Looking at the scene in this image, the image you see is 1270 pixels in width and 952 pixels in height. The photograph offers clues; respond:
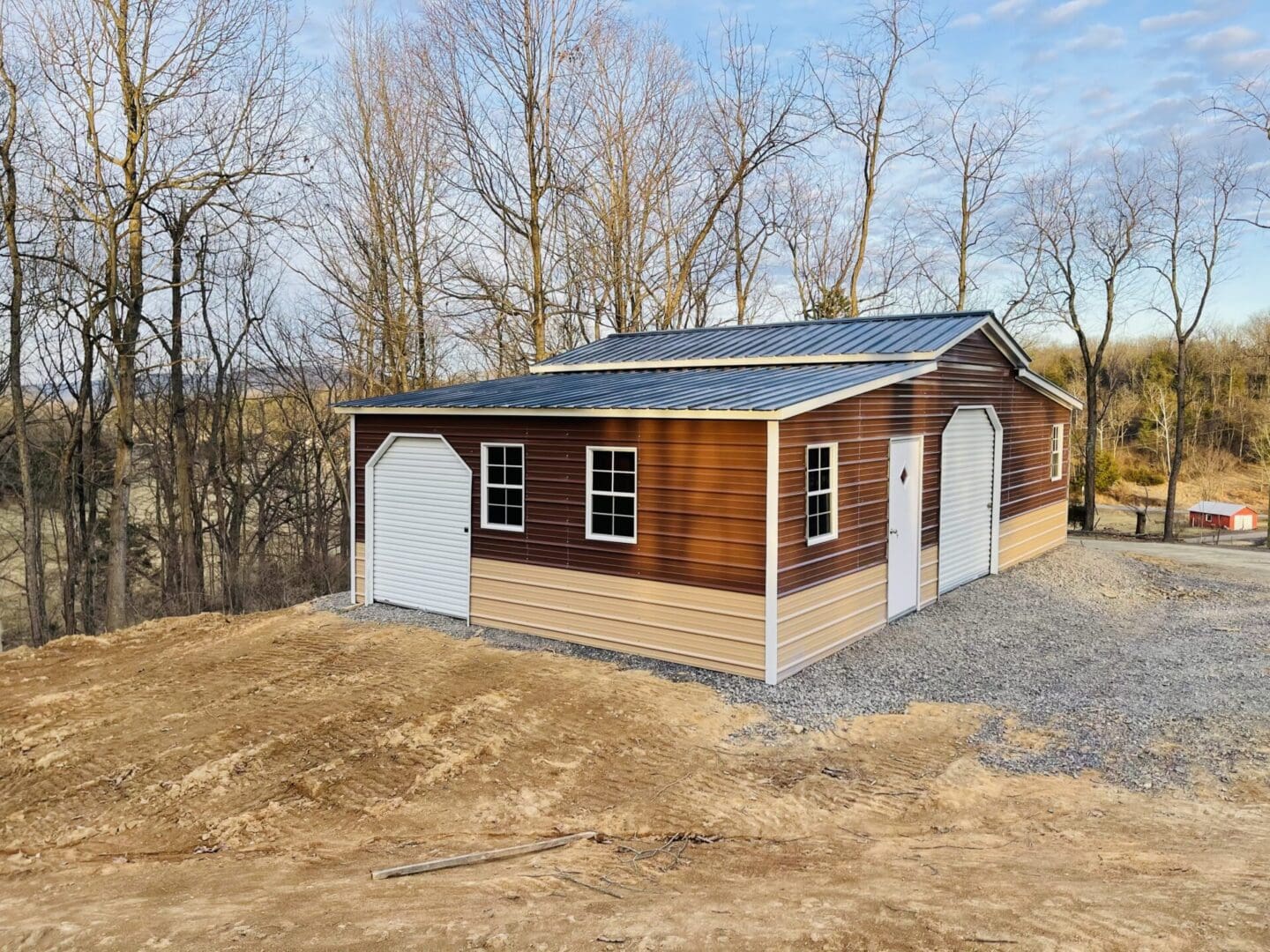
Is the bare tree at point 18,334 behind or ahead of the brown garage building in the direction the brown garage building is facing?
behind

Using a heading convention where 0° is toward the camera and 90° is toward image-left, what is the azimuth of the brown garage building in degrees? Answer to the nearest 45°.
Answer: approximately 315°

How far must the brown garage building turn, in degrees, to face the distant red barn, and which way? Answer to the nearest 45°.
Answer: approximately 90° to its left

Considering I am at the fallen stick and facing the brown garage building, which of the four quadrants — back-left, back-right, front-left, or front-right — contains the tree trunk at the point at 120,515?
front-left

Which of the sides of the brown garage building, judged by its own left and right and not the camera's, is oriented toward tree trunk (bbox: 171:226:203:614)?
back

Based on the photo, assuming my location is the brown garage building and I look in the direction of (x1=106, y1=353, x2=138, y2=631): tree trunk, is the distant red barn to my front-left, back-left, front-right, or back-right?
back-right

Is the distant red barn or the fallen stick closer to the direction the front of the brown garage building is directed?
the fallen stick

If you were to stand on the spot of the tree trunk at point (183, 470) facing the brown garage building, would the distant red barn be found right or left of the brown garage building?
left

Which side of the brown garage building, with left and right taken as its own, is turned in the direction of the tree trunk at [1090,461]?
left

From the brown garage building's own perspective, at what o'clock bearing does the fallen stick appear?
The fallen stick is roughly at 2 o'clock from the brown garage building.

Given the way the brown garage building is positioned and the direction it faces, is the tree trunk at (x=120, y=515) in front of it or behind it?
behind

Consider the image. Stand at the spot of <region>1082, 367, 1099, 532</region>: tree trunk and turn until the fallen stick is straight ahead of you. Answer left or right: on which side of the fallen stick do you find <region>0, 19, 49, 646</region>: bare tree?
right
